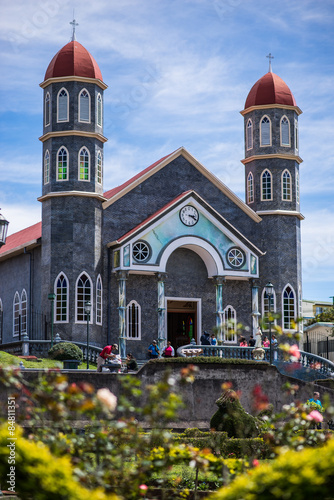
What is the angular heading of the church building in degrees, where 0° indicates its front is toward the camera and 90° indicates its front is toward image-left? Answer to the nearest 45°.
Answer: approximately 315°
